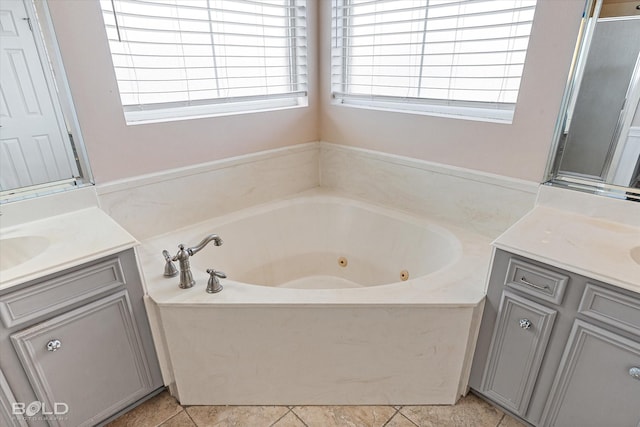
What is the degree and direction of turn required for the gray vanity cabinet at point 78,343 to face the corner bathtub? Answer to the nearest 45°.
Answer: approximately 45° to its left

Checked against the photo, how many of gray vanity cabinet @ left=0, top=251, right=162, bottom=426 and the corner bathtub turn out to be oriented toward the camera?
2

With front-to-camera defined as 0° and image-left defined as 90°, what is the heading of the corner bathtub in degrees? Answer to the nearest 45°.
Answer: approximately 0°

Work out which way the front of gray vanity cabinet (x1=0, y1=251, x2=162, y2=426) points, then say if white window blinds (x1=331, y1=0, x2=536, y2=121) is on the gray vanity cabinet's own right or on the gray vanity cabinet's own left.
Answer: on the gray vanity cabinet's own left

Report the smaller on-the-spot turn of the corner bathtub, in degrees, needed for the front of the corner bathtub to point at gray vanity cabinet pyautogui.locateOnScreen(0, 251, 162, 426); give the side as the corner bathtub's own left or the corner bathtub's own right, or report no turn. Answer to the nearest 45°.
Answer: approximately 90° to the corner bathtub's own right

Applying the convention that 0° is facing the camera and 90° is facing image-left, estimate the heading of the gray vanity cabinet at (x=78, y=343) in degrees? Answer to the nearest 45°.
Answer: approximately 0°

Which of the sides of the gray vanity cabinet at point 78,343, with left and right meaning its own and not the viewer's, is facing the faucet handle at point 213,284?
left
